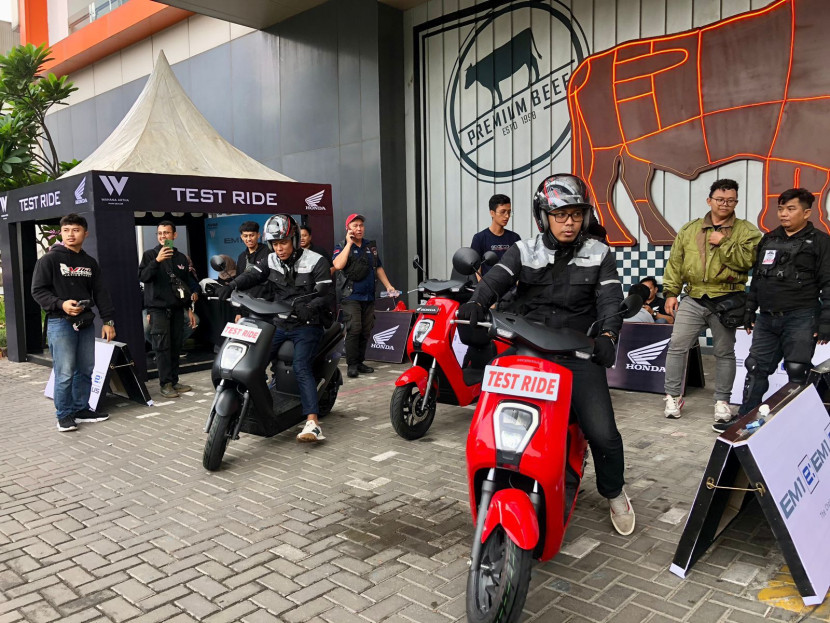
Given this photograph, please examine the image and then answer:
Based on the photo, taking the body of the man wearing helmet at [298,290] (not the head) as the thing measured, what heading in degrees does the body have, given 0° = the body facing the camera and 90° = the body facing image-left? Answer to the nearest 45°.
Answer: approximately 45°

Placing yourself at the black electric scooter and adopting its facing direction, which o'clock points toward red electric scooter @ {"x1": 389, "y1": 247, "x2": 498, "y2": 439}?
The red electric scooter is roughly at 7 o'clock from the black electric scooter.

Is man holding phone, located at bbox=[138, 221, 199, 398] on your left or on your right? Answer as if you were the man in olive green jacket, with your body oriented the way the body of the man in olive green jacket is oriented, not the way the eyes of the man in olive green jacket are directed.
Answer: on your right

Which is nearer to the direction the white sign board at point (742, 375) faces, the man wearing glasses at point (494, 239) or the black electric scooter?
the black electric scooter

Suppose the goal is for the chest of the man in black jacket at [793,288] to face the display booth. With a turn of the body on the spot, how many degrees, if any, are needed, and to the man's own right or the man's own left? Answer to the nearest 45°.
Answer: approximately 45° to the man's own right

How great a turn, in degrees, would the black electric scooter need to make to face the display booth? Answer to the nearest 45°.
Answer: approximately 135° to its right

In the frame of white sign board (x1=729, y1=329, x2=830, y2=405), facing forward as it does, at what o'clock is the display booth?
The display booth is roughly at 3 o'clock from the white sign board.

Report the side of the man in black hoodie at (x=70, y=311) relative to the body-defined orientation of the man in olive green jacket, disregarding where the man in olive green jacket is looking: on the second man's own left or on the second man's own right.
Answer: on the second man's own right

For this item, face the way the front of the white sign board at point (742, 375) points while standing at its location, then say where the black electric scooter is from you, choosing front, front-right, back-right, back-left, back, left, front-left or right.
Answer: front-right

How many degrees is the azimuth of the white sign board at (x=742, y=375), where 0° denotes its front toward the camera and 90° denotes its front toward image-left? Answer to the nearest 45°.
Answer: approximately 0°

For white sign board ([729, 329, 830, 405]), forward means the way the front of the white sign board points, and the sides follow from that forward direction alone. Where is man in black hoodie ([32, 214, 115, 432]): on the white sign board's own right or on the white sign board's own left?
on the white sign board's own right
